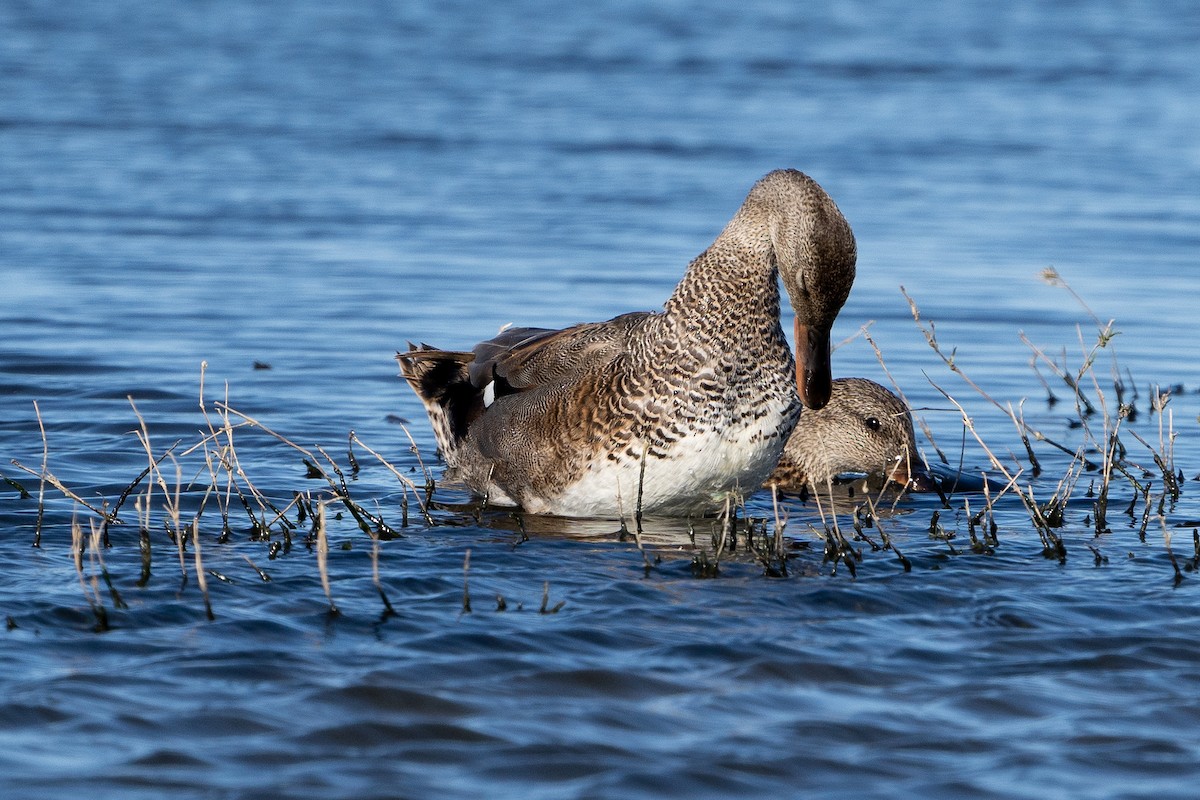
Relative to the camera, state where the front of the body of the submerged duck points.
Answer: to the viewer's right

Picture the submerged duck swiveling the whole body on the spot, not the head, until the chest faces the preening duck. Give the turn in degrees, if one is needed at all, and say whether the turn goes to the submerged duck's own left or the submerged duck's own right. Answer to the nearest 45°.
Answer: approximately 90° to the submerged duck's own right
